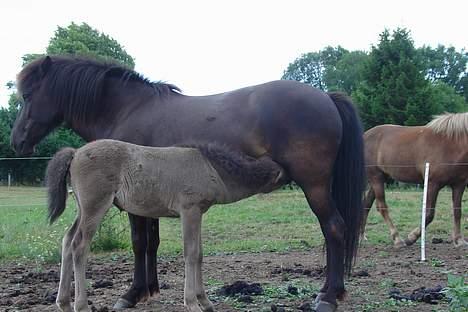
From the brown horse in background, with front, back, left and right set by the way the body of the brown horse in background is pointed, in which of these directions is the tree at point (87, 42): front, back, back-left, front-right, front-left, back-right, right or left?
back-left

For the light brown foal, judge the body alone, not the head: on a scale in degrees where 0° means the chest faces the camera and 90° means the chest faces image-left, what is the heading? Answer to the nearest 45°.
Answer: approximately 270°

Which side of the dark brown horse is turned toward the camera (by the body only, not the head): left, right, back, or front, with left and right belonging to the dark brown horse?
left

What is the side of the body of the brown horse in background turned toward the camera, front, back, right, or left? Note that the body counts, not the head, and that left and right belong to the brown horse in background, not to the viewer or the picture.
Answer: right

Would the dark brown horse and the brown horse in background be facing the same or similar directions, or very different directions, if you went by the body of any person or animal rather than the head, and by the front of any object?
very different directions

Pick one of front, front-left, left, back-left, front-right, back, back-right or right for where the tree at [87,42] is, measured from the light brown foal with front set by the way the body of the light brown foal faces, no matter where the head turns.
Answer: left

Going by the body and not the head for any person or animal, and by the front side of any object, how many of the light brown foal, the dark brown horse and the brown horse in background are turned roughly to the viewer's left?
1

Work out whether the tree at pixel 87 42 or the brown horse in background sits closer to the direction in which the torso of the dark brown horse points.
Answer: the tree

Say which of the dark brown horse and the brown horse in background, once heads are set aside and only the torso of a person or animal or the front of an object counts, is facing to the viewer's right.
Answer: the brown horse in background

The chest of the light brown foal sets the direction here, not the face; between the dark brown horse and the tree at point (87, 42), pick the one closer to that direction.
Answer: the dark brown horse

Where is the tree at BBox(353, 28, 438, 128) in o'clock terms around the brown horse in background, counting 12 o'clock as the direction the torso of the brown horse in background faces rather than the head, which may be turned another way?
The tree is roughly at 9 o'clock from the brown horse in background.

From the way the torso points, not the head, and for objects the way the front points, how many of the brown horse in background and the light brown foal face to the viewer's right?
2

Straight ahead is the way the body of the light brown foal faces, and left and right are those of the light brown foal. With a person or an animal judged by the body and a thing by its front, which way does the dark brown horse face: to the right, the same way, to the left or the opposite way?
the opposite way

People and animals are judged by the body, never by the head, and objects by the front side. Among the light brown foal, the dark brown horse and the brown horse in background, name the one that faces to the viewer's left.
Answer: the dark brown horse
